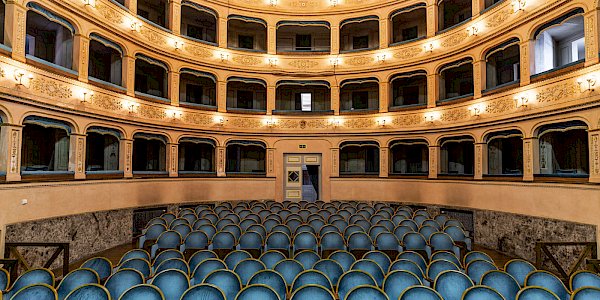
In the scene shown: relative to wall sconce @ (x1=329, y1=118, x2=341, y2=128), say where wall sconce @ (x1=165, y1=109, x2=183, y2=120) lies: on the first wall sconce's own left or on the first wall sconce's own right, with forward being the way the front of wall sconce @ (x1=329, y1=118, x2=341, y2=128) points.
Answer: on the first wall sconce's own right

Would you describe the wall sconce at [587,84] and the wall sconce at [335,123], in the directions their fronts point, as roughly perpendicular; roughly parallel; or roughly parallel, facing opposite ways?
roughly perpendicular

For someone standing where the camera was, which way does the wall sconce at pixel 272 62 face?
facing the viewer

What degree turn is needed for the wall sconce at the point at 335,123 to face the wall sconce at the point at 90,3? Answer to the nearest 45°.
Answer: approximately 45° to its right

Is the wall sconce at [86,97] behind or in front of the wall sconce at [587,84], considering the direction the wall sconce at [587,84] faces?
in front

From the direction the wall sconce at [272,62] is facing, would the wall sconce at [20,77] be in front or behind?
in front

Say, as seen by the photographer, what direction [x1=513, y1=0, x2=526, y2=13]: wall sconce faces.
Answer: facing the viewer and to the left of the viewer

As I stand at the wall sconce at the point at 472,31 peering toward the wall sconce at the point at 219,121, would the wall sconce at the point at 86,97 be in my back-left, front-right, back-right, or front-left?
front-left

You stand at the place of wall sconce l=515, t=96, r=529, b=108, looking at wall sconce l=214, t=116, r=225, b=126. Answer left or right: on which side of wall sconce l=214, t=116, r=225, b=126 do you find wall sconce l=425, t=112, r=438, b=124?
right

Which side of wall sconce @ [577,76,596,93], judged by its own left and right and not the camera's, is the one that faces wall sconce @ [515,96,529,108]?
right

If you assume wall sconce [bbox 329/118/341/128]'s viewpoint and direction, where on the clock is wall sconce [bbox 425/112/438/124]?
wall sconce [bbox 425/112/438/124] is roughly at 10 o'clock from wall sconce [bbox 329/118/341/128].

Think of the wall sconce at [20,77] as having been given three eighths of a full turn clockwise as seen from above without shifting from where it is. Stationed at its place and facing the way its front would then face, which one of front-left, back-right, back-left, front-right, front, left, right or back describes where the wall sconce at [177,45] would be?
back-right

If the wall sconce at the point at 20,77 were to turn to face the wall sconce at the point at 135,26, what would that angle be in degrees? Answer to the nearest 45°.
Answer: approximately 90° to its left

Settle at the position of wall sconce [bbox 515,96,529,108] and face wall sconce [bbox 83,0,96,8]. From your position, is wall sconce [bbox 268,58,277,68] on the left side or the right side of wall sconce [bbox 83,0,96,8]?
right

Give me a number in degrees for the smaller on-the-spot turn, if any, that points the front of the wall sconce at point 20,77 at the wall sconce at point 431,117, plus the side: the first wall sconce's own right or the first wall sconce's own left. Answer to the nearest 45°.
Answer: approximately 45° to the first wall sconce's own left

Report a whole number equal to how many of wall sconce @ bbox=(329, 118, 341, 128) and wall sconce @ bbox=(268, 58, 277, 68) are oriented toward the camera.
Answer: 2

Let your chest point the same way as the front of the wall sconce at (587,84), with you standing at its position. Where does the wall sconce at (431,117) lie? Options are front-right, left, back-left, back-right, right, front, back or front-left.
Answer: right

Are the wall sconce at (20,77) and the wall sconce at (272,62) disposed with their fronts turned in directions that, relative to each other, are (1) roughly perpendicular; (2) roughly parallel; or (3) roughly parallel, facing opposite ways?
roughly perpendicular

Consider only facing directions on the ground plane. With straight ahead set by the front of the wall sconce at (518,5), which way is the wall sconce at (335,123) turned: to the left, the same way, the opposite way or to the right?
to the left
